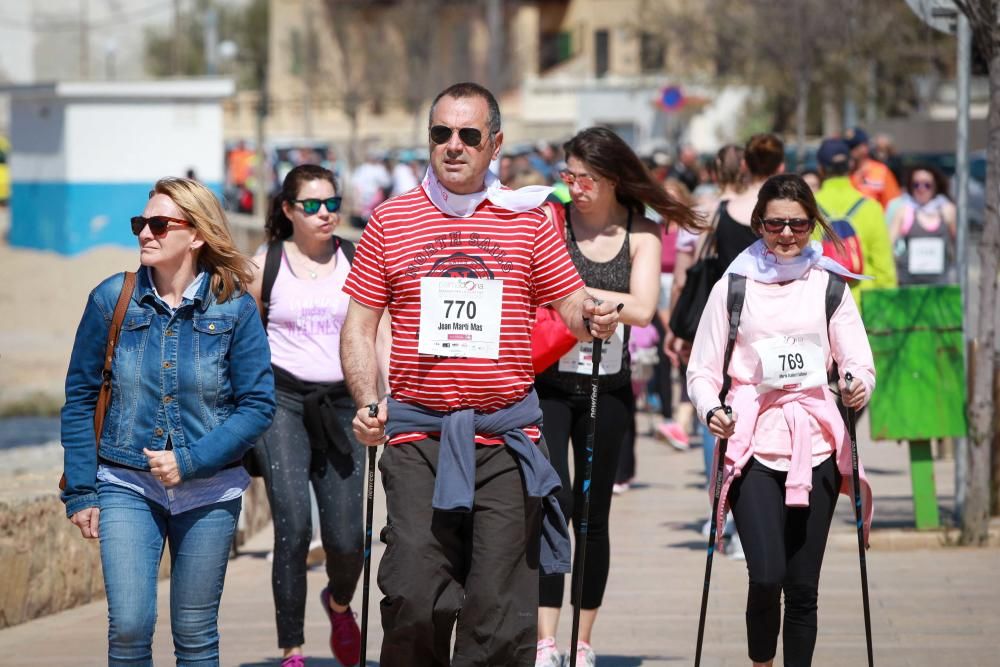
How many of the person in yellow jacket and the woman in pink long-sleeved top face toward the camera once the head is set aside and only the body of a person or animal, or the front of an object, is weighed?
1

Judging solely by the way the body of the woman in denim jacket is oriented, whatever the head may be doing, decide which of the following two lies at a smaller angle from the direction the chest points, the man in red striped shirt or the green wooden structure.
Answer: the man in red striped shirt

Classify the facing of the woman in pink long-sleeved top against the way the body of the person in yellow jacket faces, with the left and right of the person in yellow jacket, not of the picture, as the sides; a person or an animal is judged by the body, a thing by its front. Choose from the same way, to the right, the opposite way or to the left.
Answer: the opposite way

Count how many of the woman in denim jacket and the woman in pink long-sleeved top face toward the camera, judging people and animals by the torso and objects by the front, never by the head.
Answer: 2

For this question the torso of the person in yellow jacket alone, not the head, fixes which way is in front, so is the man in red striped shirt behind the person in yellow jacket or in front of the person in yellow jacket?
behind

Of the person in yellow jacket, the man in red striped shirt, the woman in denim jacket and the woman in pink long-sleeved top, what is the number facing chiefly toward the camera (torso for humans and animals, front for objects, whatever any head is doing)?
3

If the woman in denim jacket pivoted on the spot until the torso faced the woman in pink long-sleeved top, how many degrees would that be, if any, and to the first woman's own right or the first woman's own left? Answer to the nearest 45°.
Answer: approximately 90° to the first woman's own left

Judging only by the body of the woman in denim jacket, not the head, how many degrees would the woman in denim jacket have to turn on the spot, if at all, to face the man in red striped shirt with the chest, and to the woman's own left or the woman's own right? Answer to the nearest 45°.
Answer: approximately 90° to the woman's own left

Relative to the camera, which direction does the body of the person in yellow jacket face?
away from the camera
